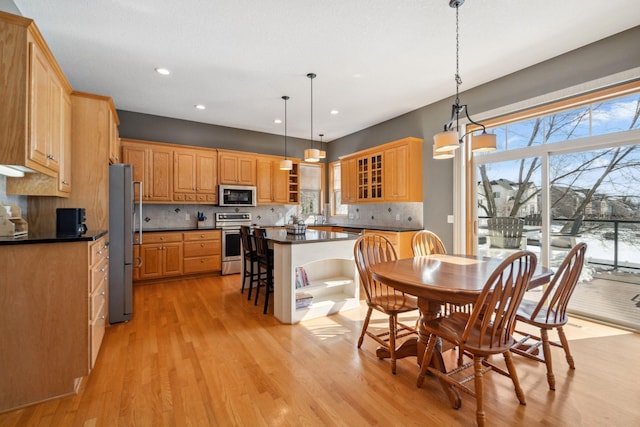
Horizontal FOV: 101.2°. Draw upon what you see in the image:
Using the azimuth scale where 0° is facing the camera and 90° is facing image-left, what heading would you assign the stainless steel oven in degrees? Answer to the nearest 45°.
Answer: approximately 0°

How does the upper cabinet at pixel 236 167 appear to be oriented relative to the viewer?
toward the camera

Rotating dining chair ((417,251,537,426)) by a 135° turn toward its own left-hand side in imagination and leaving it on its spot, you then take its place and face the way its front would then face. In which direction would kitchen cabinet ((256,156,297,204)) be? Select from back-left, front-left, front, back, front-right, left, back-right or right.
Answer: back-right

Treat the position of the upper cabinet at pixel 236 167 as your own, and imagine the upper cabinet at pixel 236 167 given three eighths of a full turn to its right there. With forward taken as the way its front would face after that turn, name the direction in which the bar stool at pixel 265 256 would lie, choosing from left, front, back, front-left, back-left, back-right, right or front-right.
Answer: back-left

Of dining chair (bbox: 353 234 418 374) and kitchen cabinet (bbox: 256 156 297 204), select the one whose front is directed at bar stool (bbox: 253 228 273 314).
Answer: the kitchen cabinet

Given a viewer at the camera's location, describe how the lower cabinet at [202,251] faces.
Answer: facing the viewer

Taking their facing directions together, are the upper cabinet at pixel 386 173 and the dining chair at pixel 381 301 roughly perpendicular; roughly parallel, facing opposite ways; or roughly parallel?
roughly perpendicular

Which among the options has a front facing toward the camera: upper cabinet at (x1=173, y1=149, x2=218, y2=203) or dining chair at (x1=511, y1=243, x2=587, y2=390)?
the upper cabinet

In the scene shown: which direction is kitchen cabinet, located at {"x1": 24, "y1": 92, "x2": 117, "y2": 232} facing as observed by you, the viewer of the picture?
facing to the right of the viewer

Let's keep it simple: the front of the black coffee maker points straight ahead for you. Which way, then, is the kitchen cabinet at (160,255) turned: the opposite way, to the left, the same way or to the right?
to the right

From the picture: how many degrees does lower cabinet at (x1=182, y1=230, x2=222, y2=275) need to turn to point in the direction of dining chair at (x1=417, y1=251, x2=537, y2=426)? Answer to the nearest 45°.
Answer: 0° — it already faces it

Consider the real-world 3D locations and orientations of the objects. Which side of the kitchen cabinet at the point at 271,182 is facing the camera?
front

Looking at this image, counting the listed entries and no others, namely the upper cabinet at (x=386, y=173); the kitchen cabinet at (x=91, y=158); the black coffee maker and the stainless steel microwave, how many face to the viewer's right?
2

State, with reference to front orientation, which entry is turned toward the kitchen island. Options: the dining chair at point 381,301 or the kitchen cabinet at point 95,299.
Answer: the kitchen cabinet

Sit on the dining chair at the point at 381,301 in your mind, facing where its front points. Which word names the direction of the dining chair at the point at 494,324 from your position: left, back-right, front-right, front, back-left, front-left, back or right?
front

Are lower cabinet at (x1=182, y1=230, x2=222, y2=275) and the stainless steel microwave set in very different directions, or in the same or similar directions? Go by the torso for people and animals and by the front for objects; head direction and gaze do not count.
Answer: same or similar directions

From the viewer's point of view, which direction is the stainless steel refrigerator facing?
to the viewer's right
